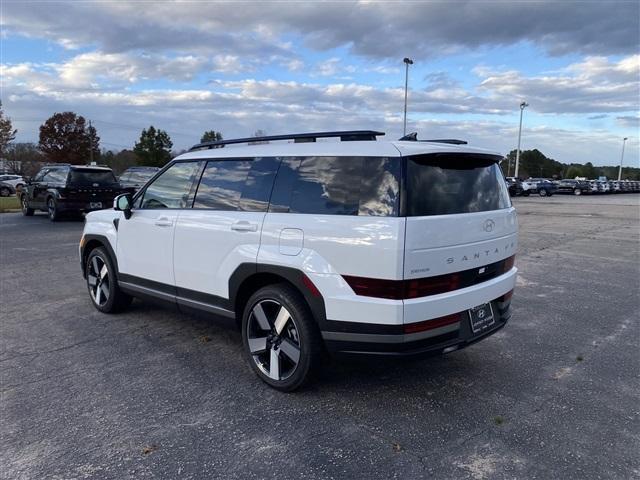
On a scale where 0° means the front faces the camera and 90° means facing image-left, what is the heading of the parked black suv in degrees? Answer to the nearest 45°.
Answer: approximately 135°

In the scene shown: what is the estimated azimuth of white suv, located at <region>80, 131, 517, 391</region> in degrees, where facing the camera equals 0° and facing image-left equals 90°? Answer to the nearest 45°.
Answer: approximately 135°

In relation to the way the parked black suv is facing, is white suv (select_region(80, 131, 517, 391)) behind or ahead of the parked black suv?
behind

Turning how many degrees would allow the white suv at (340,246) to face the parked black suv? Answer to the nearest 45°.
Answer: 0° — it already faces it
